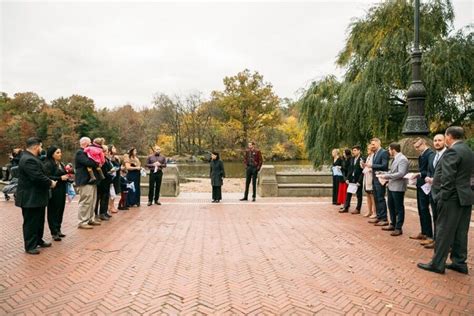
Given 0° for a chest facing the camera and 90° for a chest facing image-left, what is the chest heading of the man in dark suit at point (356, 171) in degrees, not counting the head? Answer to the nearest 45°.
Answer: approximately 45°

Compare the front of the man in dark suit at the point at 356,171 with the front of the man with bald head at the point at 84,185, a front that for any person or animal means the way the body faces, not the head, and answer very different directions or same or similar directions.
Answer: very different directions

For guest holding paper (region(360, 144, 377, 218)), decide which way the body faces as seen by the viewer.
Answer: to the viewer's left

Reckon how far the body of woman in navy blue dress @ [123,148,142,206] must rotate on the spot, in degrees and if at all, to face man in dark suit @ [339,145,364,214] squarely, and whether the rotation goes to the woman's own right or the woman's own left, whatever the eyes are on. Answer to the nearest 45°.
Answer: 0° — they already face them

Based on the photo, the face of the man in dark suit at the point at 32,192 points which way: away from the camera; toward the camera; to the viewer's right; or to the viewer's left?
to the viewer's right

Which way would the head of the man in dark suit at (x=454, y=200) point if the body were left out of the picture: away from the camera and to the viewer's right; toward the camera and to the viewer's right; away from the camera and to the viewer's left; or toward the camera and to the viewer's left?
away from the camera and to the viewer's left

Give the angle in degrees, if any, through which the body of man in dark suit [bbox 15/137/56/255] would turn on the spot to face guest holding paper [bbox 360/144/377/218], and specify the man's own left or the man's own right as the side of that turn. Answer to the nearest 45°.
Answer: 0° — they already face them

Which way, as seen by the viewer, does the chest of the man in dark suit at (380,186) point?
to the viewer's left

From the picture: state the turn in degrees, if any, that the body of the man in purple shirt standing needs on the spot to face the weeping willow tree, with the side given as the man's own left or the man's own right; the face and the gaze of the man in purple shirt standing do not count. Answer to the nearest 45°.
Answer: approximately 90° to the man's own left

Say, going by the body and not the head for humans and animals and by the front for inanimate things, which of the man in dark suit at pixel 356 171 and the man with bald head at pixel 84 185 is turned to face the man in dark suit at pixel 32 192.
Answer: the man in dark suit at pixel 356 171

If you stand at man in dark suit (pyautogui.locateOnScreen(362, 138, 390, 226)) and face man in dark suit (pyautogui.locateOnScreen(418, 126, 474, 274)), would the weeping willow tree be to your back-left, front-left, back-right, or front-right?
back-left

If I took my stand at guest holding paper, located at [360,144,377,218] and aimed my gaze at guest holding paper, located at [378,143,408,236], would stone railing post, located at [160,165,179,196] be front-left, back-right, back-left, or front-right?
back-right

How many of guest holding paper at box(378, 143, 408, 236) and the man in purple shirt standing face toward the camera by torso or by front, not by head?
1

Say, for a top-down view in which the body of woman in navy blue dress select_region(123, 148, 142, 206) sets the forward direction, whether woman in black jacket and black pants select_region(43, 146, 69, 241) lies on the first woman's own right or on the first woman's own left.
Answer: on the first woman's own right
